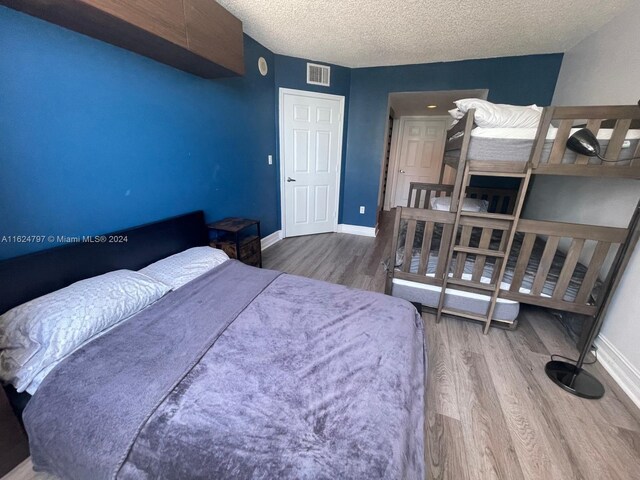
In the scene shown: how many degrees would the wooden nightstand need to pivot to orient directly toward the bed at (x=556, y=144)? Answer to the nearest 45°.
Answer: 0° — it already faces it

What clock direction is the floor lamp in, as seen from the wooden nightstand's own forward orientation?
The floor lamp is roughly at 12 o'clock from the wooden nightstand.

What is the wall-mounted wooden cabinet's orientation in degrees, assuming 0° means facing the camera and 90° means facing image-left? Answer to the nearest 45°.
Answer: approximately 315°

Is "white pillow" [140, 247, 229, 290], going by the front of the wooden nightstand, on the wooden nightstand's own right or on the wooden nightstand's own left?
on the wooden nightstand's own right

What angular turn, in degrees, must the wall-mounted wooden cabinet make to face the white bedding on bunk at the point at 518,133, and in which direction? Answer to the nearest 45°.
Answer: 0° — it already faces it

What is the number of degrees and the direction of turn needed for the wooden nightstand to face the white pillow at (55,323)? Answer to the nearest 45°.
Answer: approximately 90° to its right

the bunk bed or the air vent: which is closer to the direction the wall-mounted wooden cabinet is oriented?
the bunk bed

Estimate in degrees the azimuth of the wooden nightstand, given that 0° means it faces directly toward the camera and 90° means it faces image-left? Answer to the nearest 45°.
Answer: approximately 315°

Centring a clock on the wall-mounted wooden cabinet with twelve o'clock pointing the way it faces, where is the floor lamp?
The floor lamp is roughly at 12 o'clock from the wall-mounted wooden cabinet.
